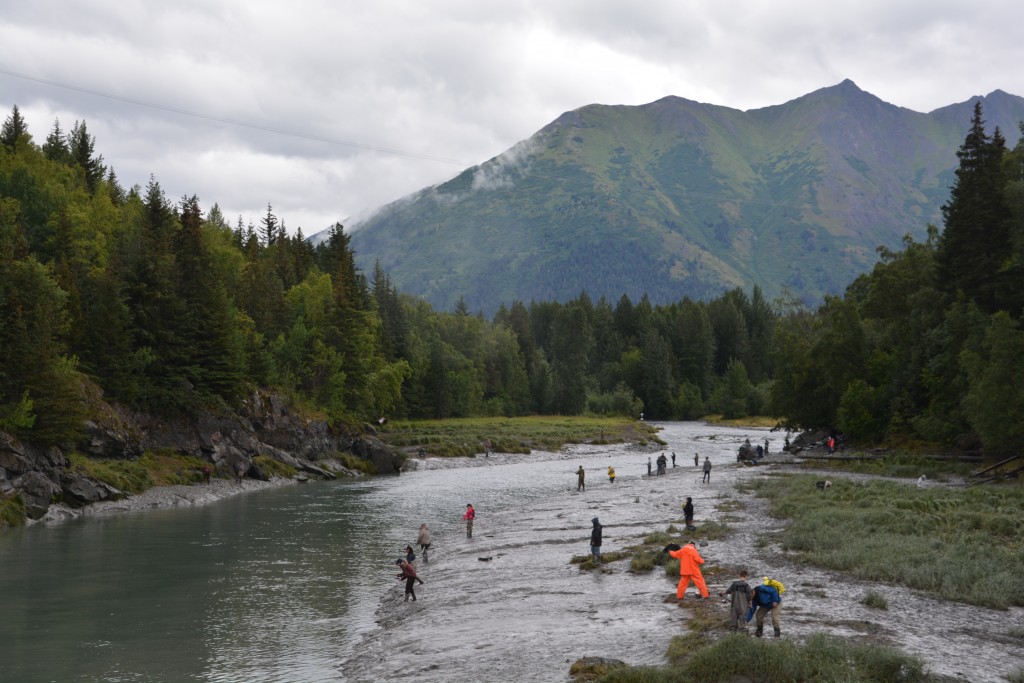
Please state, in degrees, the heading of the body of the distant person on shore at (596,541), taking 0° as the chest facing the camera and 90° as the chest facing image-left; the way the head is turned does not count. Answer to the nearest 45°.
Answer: approximately 90°

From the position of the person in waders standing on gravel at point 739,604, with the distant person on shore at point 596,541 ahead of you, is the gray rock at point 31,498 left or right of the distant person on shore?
left

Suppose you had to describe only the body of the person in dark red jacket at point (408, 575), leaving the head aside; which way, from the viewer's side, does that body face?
to the viewer's left

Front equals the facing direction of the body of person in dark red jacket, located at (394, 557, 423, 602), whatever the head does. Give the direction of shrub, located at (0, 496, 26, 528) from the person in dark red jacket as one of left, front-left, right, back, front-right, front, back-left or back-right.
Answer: front-right

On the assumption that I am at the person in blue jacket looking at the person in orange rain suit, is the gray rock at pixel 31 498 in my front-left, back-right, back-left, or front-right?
front-left

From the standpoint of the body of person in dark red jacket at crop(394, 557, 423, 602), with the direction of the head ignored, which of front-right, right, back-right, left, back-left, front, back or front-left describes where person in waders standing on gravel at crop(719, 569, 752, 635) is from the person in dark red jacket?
back-left

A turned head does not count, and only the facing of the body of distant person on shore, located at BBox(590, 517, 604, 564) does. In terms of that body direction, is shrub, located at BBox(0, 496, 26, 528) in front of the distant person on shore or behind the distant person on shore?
in front

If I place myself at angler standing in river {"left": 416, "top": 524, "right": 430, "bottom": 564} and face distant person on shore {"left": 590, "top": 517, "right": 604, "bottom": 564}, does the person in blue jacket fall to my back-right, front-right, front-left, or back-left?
front-right

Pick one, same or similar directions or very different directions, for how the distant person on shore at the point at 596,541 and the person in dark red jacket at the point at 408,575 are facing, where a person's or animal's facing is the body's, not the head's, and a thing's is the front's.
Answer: same or similar directions

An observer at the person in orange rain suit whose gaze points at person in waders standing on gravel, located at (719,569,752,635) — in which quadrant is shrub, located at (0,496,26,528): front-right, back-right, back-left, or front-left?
back-right

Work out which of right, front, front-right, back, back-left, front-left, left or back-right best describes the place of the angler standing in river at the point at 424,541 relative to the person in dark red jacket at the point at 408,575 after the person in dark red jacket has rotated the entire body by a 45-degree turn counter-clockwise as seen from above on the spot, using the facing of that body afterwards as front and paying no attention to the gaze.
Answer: back-right
